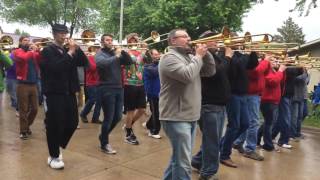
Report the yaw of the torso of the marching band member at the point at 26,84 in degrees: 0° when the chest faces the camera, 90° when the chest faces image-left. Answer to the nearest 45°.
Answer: approximately 315°

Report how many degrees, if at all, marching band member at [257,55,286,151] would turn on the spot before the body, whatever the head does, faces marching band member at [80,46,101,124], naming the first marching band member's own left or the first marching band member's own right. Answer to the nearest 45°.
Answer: approximately 135° to the first marching band member's own right

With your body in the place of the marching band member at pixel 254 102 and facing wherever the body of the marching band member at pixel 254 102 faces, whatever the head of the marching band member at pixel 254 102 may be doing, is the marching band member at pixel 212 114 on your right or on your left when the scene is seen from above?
on your right

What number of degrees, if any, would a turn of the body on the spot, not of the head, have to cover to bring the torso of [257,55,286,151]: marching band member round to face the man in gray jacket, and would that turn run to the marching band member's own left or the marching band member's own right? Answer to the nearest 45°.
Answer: approximately 45° to the marching band member's own right

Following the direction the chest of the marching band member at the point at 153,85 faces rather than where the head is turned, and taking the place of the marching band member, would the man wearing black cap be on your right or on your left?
on your right
